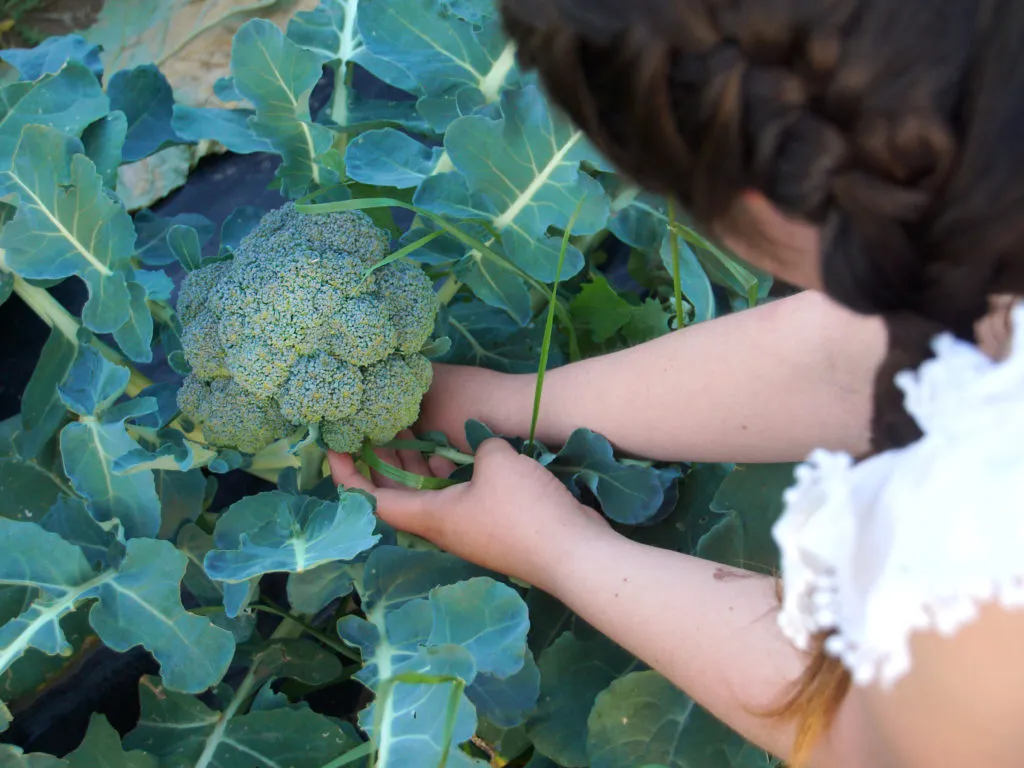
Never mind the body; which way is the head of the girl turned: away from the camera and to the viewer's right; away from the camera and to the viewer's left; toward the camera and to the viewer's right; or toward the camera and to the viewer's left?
away from the camera and to the viewer's left

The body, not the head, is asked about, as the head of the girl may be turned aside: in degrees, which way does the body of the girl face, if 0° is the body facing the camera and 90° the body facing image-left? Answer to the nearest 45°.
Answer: approximately 90°

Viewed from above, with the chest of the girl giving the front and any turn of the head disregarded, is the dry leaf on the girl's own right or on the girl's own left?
on the girl's own right
